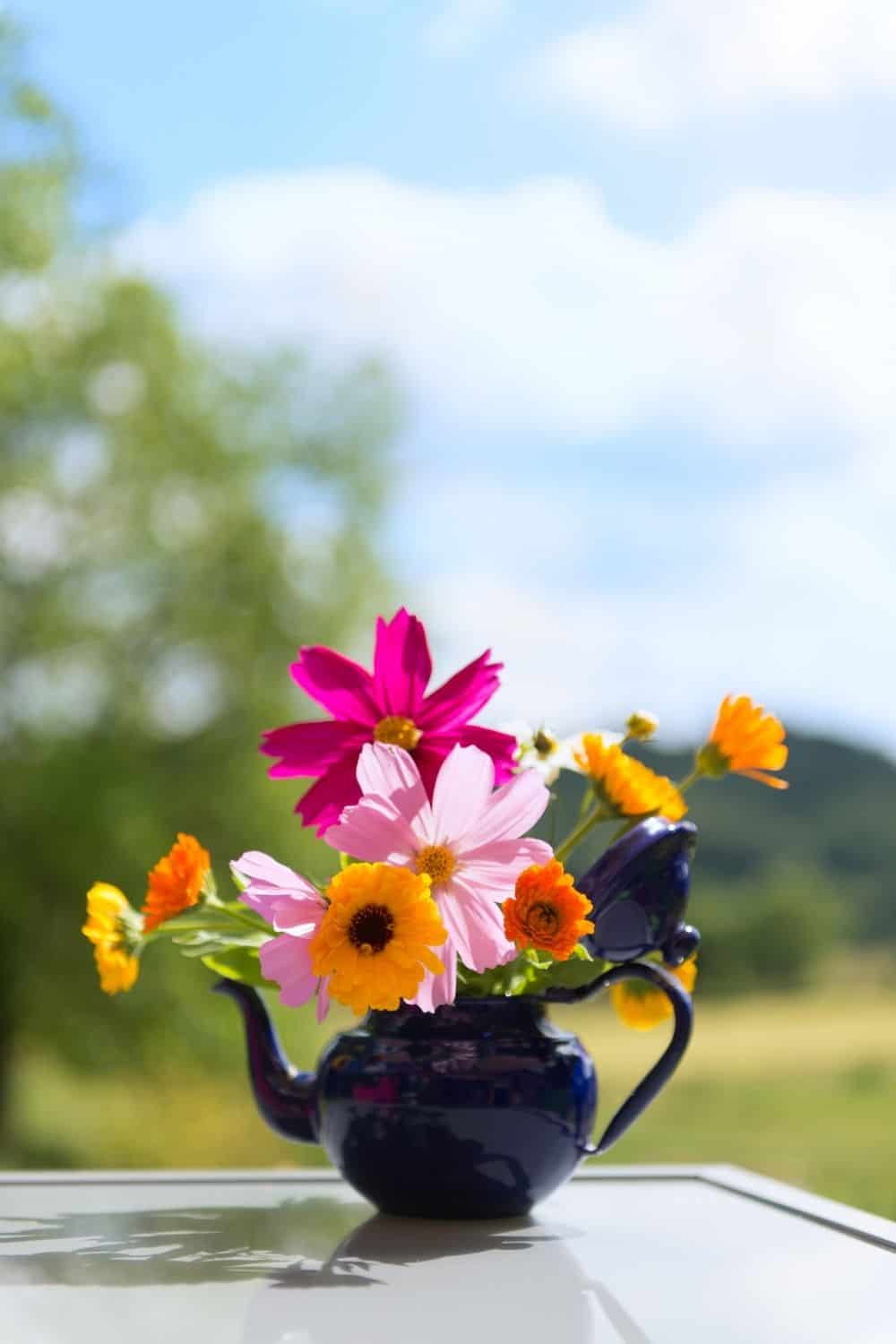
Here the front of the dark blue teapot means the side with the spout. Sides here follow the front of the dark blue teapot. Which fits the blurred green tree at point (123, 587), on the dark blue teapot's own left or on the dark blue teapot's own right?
on the dark blue teapot's own right

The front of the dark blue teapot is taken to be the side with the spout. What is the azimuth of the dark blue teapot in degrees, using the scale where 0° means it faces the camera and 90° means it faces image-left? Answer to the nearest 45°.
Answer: approximately 90°
